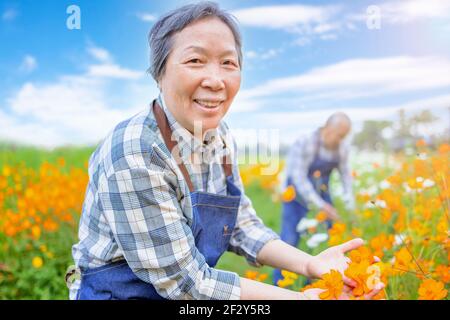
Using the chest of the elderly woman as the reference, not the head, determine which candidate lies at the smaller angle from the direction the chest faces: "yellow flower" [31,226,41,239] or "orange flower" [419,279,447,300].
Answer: the orange flower

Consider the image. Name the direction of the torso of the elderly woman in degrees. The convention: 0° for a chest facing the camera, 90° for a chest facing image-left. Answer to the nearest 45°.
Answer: approximately 315°

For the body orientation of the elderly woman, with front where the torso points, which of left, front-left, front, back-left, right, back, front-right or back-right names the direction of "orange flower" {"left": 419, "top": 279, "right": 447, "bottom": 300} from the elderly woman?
front-left

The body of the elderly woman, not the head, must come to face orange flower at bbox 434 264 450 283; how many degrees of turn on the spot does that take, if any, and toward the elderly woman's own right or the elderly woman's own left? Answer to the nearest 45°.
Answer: approximately 45° to the elderly woman's own left
